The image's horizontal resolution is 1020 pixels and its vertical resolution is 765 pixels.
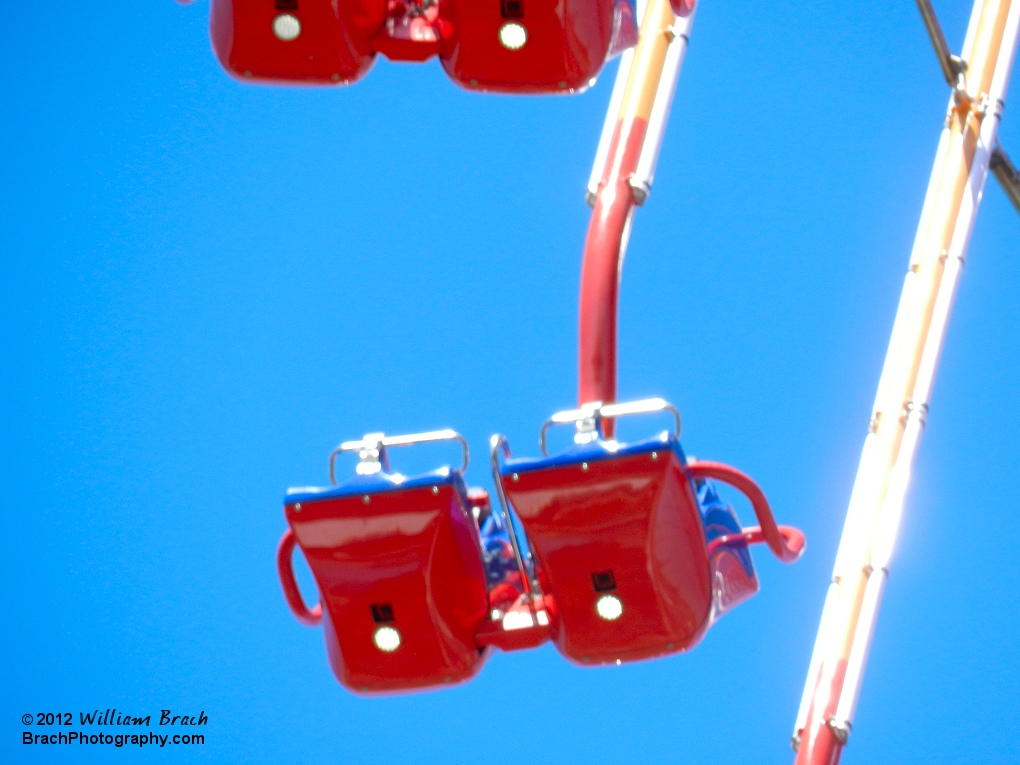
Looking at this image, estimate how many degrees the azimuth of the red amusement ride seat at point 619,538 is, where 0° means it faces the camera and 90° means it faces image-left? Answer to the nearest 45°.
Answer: approximately 225°
